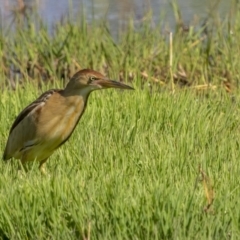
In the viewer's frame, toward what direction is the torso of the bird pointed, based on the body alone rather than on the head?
to the viewer's right
